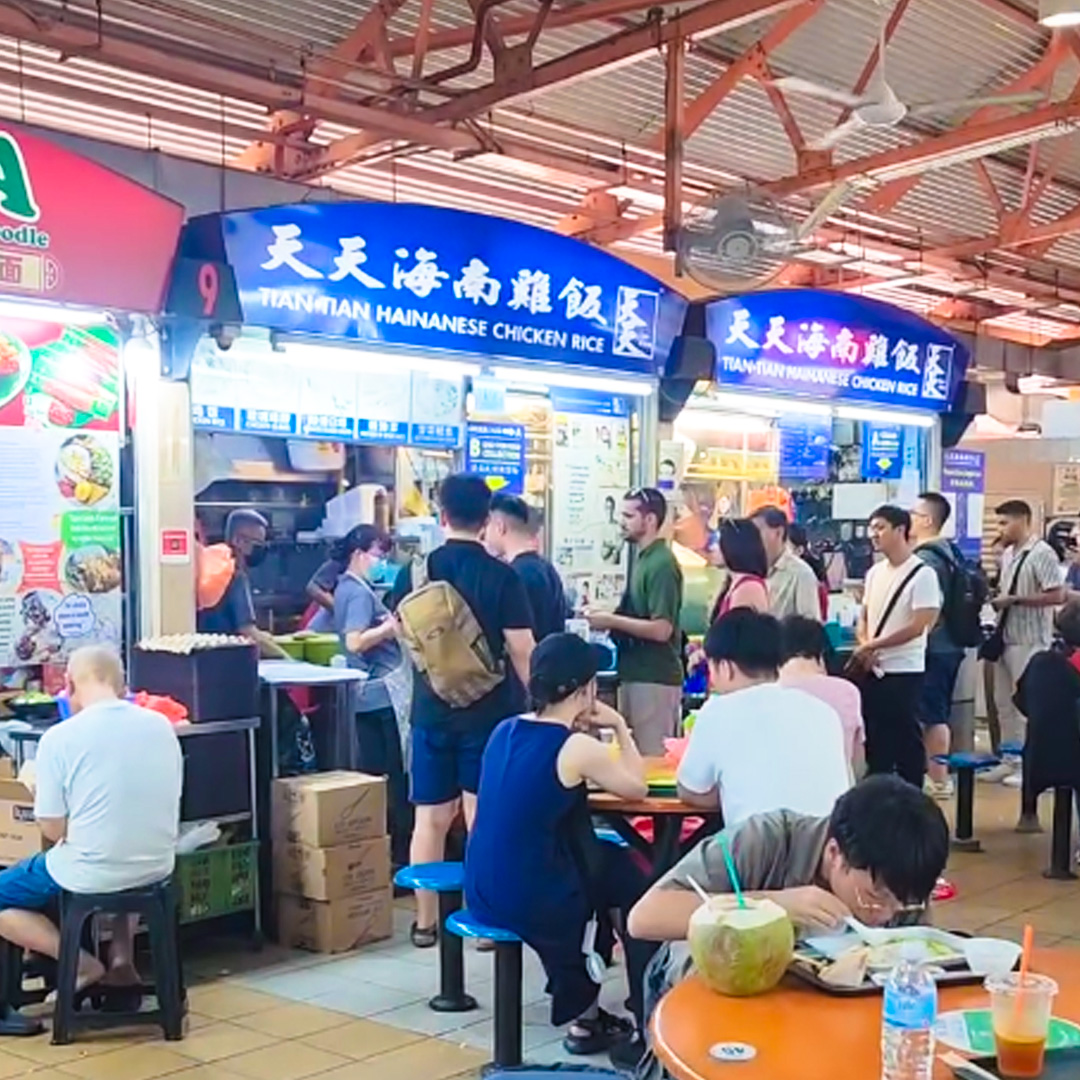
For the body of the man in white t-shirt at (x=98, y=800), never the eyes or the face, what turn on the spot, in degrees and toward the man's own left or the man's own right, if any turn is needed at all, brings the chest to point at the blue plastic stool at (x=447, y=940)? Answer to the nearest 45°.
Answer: approximately 135° to the man's own right

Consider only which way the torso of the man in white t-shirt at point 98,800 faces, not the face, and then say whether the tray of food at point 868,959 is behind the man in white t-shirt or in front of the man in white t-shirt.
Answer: behind

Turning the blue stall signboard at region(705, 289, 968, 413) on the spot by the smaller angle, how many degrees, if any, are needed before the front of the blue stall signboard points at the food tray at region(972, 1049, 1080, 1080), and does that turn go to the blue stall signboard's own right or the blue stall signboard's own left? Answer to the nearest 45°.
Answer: approximately 45° to the blue stall signboard's own right

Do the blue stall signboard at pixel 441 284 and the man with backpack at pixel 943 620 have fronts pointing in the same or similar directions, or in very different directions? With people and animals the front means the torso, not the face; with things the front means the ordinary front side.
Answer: very different directions

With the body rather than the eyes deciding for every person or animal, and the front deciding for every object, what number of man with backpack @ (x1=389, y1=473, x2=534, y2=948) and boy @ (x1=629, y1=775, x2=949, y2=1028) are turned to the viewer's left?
0

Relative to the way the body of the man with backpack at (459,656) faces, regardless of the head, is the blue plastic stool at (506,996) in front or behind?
behind

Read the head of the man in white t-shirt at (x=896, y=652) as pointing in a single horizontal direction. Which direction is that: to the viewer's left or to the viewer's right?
to the viewer's left

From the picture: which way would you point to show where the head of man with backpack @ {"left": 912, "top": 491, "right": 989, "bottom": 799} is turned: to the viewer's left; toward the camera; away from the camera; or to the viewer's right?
to the viewer's left

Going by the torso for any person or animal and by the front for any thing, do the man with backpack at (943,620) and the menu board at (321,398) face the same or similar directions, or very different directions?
very different directions

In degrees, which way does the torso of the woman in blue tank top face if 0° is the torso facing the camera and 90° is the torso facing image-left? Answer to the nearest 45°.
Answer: approximately 225°

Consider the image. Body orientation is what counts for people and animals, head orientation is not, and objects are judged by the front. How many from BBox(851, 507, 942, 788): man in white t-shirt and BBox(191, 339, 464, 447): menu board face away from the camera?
0

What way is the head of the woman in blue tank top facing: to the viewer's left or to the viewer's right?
to the viewer's right

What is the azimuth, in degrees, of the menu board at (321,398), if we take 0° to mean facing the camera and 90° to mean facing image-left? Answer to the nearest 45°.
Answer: approximately 315°

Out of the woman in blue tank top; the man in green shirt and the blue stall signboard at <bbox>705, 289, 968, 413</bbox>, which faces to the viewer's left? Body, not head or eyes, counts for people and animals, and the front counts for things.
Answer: the man in green shirt

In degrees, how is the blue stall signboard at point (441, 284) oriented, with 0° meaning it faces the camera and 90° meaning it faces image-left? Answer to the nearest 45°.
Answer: approximately 315°

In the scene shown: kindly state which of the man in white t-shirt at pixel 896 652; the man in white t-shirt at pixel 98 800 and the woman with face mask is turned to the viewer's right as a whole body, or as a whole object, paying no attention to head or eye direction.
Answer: the woman with face mask
